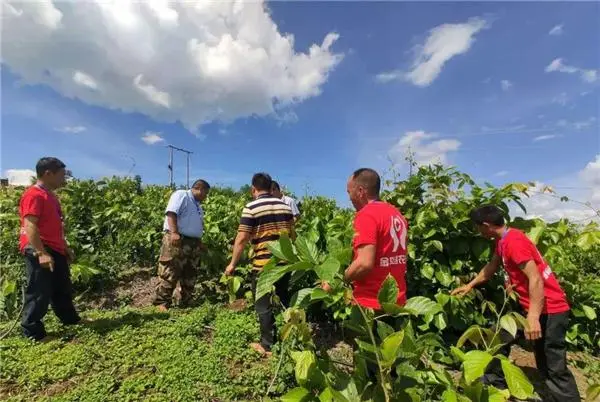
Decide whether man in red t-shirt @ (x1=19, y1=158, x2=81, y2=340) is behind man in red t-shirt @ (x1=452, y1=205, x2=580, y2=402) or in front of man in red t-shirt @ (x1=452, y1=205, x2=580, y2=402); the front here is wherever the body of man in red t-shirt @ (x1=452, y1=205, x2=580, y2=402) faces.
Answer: in front

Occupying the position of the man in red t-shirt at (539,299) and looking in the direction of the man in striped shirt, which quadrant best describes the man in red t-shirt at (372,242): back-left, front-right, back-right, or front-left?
front-left

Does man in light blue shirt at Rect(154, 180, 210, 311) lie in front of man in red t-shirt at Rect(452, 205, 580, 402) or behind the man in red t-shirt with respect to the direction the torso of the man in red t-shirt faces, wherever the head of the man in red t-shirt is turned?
in front

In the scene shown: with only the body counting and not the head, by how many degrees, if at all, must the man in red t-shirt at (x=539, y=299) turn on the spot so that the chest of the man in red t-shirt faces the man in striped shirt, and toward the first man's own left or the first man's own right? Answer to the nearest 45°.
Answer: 0° — they already face them

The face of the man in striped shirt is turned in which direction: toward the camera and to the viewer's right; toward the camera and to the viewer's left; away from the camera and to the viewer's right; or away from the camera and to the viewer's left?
away from the camera and to the viewer's left

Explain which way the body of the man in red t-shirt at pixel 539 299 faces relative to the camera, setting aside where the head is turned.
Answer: to the viewer's left

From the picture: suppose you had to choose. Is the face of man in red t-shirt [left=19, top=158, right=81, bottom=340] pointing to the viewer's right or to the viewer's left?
to the viewer's right

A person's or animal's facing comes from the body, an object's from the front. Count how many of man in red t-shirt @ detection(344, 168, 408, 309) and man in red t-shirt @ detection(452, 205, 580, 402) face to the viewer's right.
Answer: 0
